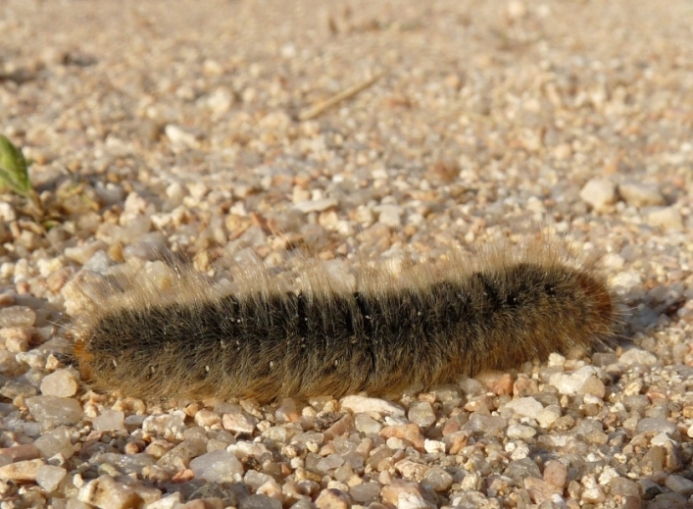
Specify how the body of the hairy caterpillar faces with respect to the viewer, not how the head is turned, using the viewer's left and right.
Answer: facing to the right of the viewer

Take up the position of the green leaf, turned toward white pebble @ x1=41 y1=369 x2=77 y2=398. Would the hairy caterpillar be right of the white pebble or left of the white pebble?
left

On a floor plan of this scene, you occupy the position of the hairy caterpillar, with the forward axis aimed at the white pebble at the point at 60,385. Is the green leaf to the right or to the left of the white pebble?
right

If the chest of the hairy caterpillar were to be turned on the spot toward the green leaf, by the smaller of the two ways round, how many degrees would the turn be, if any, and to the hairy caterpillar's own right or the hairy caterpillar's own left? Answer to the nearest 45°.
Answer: approximately 135° to the hairy caterpillar's own left
